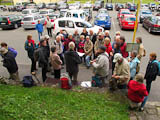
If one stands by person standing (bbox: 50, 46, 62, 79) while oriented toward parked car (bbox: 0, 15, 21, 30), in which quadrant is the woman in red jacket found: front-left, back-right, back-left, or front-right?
back-right

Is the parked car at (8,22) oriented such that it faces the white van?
no

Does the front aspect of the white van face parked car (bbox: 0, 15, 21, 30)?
no

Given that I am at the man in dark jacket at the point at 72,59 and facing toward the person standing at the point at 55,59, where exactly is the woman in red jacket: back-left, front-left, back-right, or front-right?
back-left

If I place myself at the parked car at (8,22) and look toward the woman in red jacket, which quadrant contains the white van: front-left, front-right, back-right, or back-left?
front-left

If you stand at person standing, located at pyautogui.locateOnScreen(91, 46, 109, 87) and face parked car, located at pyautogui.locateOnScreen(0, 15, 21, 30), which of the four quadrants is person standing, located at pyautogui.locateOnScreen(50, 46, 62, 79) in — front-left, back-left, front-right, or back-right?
front-left

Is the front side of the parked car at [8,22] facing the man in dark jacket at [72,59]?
no
